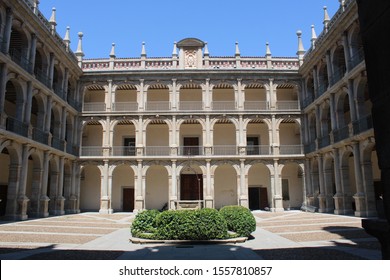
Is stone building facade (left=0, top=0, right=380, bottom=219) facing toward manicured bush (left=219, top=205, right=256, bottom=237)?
yes

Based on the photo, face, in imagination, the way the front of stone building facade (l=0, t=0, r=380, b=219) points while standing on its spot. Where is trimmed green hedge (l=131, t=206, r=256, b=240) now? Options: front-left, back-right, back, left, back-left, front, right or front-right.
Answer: front

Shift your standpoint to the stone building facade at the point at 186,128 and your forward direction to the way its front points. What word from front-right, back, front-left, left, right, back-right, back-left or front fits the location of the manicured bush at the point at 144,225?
front

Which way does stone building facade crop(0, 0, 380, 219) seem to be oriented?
toward the camera
